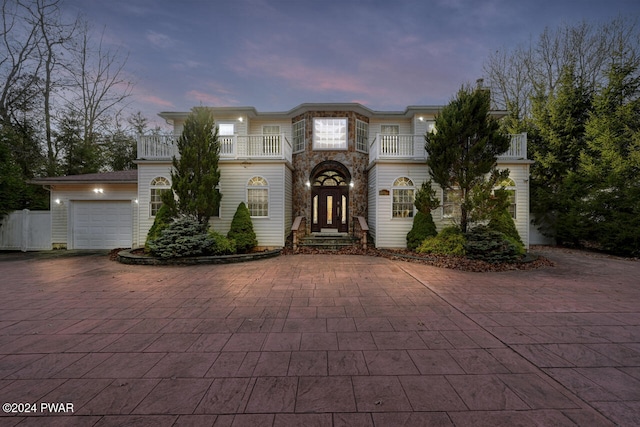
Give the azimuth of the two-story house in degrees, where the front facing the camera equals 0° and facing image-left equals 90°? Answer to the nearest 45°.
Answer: approximately 0°

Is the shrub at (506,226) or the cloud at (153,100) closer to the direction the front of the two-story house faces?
the shrub

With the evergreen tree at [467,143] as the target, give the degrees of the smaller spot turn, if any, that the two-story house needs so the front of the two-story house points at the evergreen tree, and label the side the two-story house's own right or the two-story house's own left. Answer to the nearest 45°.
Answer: approximately 45° to the two-story house's own left

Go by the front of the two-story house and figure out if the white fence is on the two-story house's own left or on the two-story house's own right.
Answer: on the two-story house's own right

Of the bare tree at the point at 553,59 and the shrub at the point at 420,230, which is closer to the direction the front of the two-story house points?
the shrub

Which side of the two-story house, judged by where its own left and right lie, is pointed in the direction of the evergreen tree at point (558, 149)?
left
